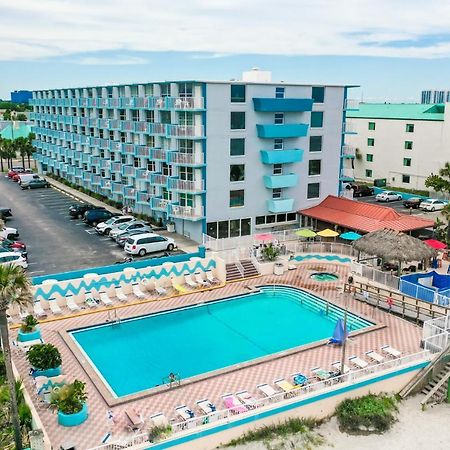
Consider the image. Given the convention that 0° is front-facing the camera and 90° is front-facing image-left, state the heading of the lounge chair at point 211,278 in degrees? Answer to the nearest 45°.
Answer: approximately 315°

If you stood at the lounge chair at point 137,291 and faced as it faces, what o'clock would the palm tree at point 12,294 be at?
The palm tree is roughly at 2 o'clock from the lounge chair.

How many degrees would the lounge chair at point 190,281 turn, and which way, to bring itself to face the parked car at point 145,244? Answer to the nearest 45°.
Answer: approximately 180°

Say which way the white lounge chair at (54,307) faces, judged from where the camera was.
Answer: facing the viewer and to the right of the viewer

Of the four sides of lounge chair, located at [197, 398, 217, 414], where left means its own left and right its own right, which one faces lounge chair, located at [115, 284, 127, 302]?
back

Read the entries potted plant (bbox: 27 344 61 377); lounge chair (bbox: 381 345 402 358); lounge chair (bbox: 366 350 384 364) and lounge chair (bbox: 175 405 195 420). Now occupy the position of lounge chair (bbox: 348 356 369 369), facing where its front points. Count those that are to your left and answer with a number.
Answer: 2

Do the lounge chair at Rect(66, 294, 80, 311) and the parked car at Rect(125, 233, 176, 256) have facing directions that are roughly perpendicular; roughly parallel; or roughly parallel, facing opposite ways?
roughly perpendicular

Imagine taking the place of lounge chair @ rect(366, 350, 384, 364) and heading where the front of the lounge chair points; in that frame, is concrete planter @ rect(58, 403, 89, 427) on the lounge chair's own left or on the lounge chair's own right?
on the lounge chair's own right

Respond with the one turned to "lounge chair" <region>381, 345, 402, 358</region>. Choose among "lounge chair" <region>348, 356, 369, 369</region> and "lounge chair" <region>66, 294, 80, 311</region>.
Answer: "lounge chair" <region>66, 294, 80, 311</region>

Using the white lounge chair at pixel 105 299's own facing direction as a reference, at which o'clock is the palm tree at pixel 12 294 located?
The palm tree is roughly at 2 o'clock from the white lounge chair.

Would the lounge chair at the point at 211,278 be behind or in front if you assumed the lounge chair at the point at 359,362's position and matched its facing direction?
behind
